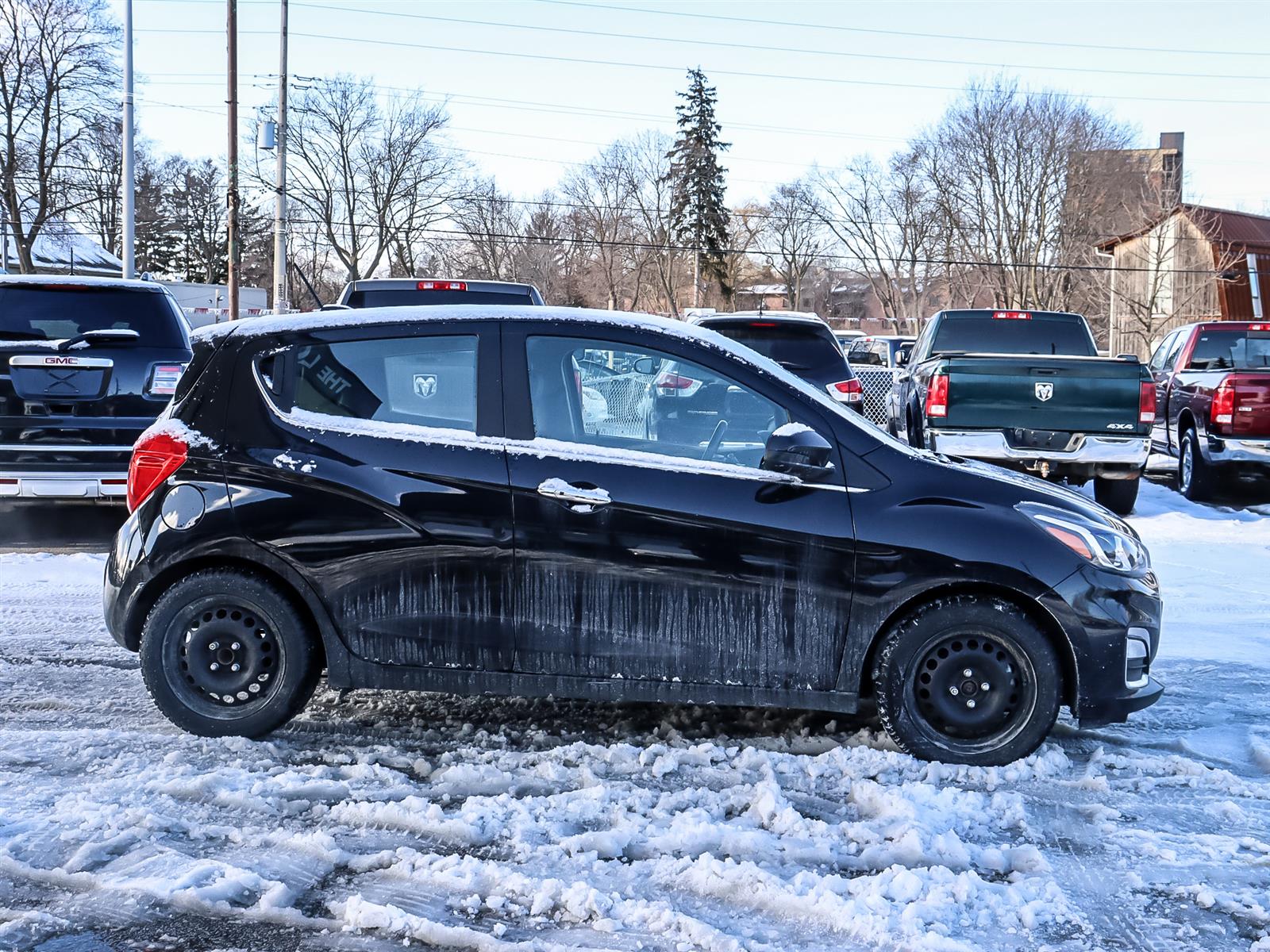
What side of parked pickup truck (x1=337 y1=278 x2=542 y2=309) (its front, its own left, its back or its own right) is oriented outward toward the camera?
back

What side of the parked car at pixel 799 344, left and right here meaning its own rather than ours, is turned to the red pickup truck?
right

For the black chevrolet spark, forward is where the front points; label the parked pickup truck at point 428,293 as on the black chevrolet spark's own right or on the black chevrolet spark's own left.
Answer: on the black chevrolet spark's own left

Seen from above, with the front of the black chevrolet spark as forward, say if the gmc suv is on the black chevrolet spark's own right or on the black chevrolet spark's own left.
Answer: on the black chevrolet spark's own left

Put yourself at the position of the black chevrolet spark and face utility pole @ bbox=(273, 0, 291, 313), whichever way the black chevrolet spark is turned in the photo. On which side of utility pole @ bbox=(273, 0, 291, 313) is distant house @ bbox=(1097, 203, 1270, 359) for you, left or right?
right

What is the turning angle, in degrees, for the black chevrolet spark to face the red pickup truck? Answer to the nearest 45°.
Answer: approximately 45° to its left

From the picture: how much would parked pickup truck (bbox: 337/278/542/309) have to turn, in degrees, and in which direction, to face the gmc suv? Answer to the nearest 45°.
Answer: approximately 135° to its left

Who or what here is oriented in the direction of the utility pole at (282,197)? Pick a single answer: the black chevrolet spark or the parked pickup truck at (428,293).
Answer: the parked pickup truck

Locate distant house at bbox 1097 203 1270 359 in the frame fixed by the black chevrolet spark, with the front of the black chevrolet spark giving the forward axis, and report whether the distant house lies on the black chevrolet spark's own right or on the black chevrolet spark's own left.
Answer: on the black chevrolet spark's own left

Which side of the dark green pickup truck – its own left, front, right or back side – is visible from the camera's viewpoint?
back

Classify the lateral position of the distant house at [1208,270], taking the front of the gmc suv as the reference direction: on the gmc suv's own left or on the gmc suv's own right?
on the gmc suv's own right

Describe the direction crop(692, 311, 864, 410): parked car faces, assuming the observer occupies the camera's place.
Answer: facing away from the viewer

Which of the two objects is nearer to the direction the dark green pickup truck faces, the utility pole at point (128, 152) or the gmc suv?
the utility pole

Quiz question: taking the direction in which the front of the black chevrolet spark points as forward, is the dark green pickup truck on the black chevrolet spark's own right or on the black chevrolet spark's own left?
on the black chevrolet spark's own left

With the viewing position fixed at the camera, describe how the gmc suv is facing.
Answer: facing away from the viewer

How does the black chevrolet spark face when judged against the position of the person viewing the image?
facing to the right of the viewer
